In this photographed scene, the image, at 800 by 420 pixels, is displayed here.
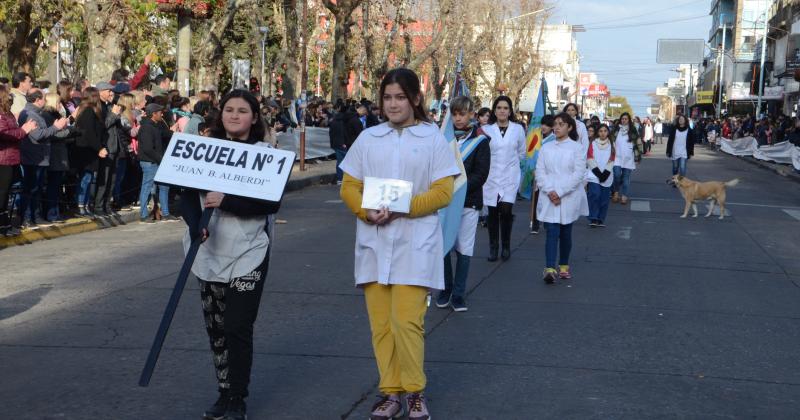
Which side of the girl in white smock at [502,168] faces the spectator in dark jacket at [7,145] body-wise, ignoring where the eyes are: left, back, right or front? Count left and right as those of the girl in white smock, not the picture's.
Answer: right

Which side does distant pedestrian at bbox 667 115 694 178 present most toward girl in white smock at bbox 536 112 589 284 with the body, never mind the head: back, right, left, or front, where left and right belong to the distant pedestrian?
front

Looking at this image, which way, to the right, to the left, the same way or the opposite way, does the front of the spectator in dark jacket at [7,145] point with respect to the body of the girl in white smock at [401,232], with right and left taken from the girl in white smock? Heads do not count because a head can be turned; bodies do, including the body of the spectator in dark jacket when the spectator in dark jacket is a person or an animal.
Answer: to the left

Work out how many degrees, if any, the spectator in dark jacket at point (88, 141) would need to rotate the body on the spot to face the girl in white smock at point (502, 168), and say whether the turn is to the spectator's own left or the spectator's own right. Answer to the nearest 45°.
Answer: approximately 45° to the spectator's own right

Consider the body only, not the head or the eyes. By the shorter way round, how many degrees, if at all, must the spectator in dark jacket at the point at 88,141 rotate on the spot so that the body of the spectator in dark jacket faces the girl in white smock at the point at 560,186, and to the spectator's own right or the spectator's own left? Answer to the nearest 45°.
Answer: approximately 45° to the spectator's own right

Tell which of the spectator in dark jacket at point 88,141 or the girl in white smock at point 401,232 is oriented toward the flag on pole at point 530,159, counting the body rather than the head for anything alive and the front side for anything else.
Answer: the spectator in dark jacket

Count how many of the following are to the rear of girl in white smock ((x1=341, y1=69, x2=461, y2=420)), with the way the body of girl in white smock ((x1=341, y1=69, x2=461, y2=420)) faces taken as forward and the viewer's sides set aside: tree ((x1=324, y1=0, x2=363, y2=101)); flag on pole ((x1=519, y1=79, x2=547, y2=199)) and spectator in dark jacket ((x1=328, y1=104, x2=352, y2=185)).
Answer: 3

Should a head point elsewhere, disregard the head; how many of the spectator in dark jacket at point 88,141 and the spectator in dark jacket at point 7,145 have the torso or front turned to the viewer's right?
2

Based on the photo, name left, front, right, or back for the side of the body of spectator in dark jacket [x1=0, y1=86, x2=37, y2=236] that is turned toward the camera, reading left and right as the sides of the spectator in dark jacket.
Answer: right

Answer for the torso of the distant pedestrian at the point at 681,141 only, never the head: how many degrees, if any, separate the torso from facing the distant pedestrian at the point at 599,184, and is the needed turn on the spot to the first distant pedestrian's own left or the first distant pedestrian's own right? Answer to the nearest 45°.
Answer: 0° — they already face them

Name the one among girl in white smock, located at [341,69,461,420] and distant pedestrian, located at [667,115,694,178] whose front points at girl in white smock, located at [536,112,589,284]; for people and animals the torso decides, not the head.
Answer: the distant pedestrian

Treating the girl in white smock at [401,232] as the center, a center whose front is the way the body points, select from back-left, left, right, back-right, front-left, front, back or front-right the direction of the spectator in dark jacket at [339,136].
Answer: back

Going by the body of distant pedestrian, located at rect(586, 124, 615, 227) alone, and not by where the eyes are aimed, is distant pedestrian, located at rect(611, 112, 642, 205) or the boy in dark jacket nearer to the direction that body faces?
the boy in dark jacket

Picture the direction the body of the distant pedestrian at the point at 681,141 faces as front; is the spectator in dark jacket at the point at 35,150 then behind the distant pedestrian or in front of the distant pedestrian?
in front

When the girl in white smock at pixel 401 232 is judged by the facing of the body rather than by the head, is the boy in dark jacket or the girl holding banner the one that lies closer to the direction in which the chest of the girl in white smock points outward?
the girl holding banner

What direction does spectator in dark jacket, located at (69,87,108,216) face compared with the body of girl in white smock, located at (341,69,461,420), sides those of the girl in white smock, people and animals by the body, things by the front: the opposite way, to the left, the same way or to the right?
to the left
